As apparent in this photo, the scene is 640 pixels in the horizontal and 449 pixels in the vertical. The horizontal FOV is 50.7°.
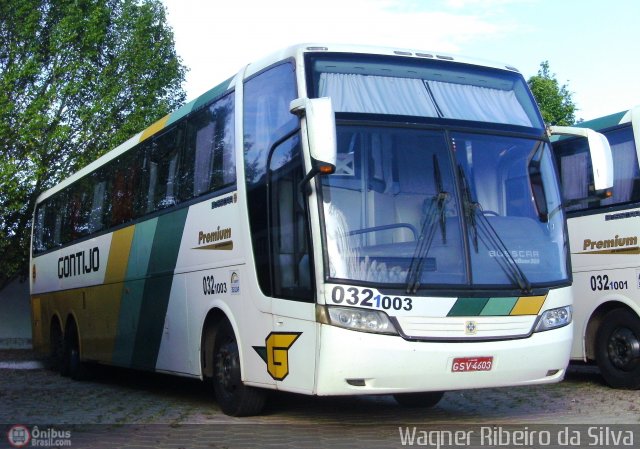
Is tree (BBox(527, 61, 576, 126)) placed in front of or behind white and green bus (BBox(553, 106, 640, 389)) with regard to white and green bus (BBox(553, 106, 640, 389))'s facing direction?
behind

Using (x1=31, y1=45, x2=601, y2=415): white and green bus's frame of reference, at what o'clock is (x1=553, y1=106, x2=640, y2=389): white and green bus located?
(x1=553, y1=106, x2=640, y2=389): white and green bus is roughly at 9 o'clock from (x1=31, y1=45, x2=601, y2=415): white and green bus.

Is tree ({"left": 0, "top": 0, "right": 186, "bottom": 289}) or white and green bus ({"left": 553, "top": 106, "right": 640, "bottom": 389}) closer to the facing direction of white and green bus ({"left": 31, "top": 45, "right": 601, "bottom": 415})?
the white and green bus

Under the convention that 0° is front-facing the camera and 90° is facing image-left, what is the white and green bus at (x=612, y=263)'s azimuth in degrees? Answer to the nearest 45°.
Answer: approximately 315°

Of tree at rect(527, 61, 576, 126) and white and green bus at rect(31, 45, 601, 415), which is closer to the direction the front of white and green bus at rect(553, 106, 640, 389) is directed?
the white and green bus

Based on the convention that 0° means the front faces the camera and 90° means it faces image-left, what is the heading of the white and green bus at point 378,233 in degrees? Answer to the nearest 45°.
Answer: approximately 315°

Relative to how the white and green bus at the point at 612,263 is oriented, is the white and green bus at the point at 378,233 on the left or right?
on its right

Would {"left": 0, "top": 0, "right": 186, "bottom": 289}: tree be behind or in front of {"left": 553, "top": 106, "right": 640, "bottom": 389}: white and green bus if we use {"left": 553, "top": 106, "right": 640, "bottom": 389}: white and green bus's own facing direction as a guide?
behind
